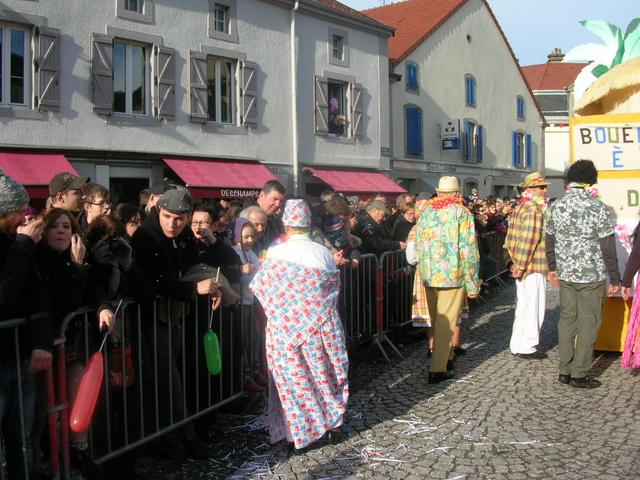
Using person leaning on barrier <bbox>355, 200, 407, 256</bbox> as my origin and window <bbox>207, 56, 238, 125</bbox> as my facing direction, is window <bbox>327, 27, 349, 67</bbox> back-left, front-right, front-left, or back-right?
front-right

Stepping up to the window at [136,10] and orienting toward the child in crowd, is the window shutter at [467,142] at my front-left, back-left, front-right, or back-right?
back-left

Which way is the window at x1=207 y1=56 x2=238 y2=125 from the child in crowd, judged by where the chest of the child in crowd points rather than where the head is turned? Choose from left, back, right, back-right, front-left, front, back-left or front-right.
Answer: back-left

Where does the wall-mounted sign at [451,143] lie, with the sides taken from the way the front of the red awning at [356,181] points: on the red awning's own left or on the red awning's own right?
on the red awning's own left

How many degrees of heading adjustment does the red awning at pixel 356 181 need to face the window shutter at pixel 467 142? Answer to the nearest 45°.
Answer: approximately 90° to its left

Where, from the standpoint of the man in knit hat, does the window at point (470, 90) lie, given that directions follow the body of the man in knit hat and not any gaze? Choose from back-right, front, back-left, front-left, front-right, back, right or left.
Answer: front-left

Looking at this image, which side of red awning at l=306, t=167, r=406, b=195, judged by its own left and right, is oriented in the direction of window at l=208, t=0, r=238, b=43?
right

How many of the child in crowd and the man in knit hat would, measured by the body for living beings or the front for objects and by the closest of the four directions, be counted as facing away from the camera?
0

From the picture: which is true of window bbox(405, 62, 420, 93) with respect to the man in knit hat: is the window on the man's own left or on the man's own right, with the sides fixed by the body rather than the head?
on the man's own left

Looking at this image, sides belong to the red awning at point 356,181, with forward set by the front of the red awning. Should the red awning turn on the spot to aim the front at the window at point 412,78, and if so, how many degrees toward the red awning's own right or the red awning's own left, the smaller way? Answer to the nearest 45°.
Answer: approximately 90° to the red awning's own left

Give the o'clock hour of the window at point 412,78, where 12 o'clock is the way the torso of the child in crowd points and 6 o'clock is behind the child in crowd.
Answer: The window is roughly at 8 o'clock from the child in crowd.

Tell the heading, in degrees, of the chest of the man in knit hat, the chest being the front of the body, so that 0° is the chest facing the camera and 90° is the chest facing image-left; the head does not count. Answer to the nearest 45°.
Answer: approximately 270°

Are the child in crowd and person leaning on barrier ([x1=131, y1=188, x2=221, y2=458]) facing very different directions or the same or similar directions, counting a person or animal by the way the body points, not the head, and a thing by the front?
same or similar directions

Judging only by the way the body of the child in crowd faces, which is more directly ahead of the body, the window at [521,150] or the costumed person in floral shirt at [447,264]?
the costumed person in floral shirt

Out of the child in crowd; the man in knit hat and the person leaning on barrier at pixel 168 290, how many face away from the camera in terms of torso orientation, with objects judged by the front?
0

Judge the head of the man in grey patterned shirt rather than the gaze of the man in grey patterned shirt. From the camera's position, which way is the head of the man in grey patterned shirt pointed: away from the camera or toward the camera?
away from the camera
